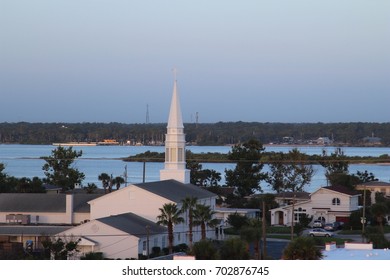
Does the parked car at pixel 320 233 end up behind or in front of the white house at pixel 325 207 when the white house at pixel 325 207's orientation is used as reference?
in front

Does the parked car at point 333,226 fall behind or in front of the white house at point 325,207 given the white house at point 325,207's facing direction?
in front

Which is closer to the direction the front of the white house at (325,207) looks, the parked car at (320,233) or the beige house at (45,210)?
the parked car

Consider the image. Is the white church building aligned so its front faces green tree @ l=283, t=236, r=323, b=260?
no

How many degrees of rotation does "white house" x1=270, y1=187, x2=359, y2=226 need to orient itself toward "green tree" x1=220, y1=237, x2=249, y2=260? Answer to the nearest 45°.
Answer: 0° — it already faces it

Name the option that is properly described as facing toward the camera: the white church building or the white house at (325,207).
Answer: the white house

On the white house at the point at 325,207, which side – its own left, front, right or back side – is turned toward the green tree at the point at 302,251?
front

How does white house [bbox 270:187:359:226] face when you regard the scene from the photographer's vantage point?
facing the viewer
